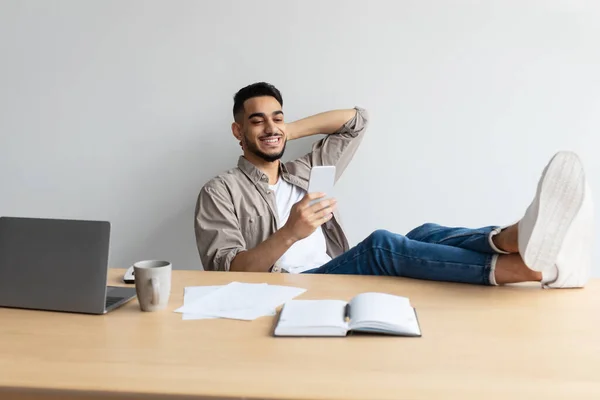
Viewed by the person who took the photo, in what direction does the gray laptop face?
facing away from the viewer and to the right of the viewer

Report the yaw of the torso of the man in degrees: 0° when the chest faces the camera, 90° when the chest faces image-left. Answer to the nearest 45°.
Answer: approximately 315°

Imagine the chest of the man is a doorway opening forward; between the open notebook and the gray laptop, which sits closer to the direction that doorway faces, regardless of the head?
the open notebook

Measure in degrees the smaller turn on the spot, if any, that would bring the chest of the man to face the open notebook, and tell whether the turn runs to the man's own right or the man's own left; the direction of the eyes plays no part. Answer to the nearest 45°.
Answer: approximately 45° to the man's own right

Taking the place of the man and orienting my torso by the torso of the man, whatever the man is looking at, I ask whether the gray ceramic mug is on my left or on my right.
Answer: on my right

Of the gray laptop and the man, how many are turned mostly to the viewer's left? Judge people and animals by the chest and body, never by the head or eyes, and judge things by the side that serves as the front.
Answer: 0

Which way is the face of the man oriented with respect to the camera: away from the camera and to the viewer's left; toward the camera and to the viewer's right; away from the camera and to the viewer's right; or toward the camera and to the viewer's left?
toward the camera and to the viewer's right
